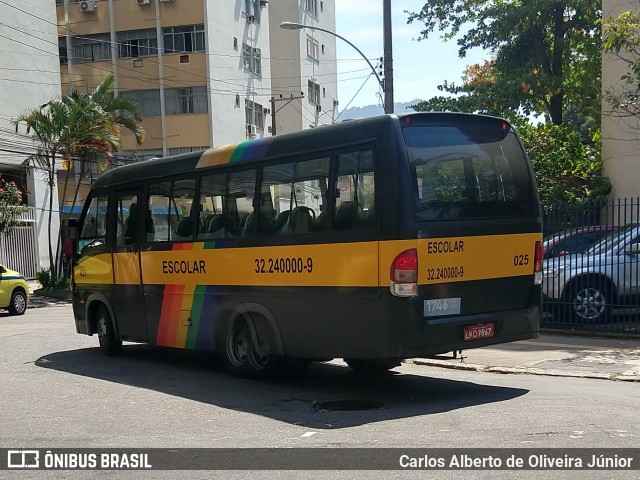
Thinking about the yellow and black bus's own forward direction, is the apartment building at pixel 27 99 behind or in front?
in front

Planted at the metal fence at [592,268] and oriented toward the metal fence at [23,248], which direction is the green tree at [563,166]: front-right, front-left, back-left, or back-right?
front-right

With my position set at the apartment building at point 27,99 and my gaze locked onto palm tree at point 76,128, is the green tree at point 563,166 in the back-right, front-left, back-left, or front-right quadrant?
front-left

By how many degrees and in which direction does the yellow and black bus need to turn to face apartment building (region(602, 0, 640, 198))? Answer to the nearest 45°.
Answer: approximately 90° to its right

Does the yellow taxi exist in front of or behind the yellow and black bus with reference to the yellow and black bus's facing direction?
in front

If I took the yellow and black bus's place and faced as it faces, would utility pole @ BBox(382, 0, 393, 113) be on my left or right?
on my right

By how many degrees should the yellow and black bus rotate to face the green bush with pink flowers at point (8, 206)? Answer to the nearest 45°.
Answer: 0° — it already faces it

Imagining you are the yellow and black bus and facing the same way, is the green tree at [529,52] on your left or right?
on your right

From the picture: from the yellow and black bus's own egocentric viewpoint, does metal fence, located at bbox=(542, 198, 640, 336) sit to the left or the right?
on its right

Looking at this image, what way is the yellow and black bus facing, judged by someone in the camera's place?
facing away from the viewer and to the left of the viewer
